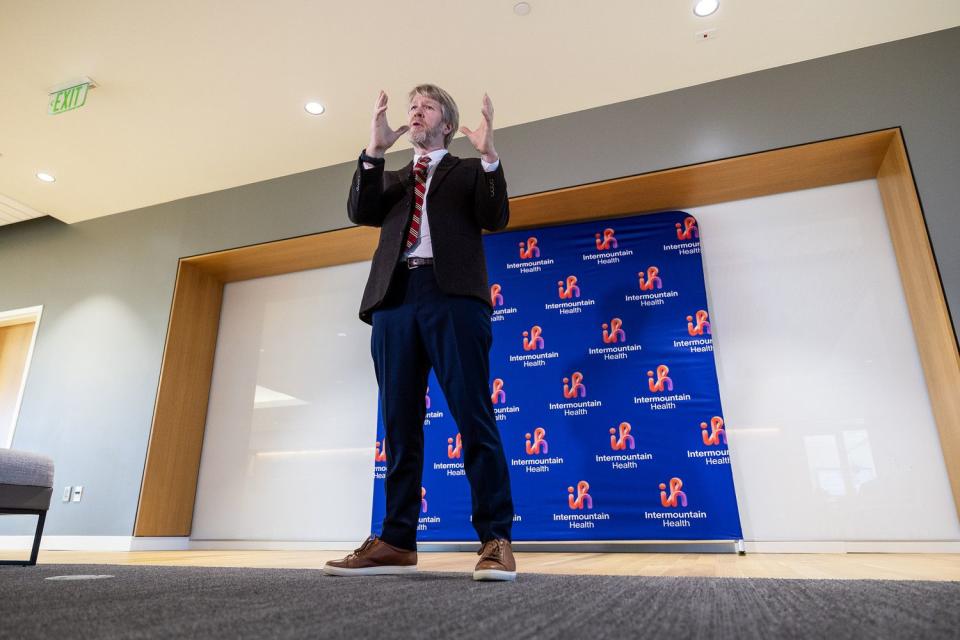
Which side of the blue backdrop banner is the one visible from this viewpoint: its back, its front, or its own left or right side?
front

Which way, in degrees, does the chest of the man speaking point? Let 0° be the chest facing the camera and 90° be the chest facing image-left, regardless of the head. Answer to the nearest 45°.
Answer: approximately 45°

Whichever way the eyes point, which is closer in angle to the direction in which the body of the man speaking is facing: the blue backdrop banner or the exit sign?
the exit sign

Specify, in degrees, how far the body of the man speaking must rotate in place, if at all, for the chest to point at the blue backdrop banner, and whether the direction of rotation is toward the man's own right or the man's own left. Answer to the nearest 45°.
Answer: approximately 180°

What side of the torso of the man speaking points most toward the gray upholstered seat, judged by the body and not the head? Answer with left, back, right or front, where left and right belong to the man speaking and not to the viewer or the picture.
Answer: right

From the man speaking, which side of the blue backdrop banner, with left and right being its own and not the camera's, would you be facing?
front

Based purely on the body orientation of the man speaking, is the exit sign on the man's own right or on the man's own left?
on the man's own right

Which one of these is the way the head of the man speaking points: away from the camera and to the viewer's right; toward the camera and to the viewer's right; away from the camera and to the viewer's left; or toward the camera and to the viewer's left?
toward the camera and to the viewer's left

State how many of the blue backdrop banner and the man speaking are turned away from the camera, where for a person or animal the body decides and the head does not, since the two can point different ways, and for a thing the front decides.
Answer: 0
